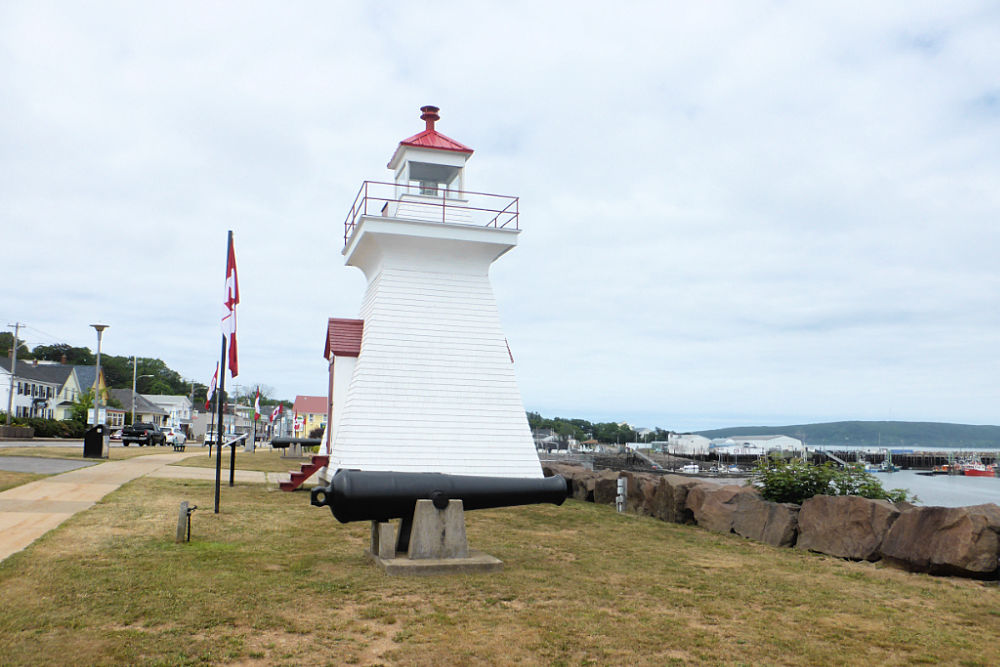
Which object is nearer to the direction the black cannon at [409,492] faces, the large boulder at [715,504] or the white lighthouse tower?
the large boulder

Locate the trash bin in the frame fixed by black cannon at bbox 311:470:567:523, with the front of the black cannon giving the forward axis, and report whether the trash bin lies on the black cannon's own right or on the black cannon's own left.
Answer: on the black cannon's own left

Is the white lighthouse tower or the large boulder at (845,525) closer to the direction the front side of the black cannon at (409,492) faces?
the large boulder

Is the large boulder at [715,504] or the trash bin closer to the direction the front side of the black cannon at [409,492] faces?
the large boulder

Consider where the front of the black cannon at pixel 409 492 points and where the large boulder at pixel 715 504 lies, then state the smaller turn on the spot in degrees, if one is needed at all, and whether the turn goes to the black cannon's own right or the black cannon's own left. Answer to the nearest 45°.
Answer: approximately 45° to the black cannon's own left

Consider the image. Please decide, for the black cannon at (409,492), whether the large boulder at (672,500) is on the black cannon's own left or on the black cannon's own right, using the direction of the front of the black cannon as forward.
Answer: on the black cannon's own left

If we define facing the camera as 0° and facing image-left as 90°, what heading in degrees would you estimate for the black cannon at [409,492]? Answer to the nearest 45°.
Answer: approximately 270°

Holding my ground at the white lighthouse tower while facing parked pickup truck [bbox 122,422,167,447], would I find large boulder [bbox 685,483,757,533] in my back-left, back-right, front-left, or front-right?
back-right

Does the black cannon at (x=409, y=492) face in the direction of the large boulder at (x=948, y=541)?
yes

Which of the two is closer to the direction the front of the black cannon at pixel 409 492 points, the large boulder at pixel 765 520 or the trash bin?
the large boulder

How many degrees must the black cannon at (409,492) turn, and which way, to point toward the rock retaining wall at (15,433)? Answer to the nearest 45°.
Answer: approximately 135° to its left
